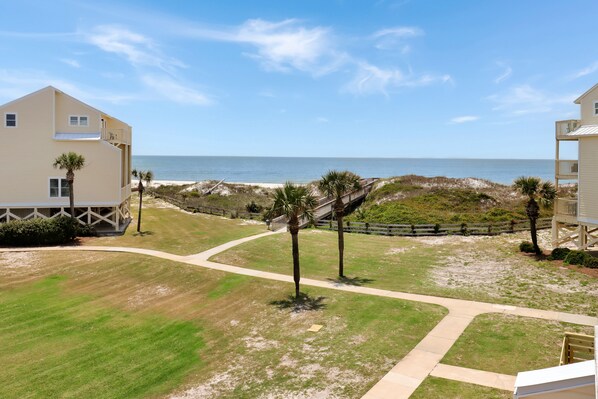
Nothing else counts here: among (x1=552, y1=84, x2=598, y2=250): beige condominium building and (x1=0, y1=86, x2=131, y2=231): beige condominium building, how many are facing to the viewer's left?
1

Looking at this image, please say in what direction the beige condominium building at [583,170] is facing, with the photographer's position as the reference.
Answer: facing to the left of the viewer

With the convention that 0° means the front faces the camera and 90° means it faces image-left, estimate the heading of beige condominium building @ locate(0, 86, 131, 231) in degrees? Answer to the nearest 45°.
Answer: approximately 270°

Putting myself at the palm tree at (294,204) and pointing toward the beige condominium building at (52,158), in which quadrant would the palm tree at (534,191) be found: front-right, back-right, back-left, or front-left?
back-right
